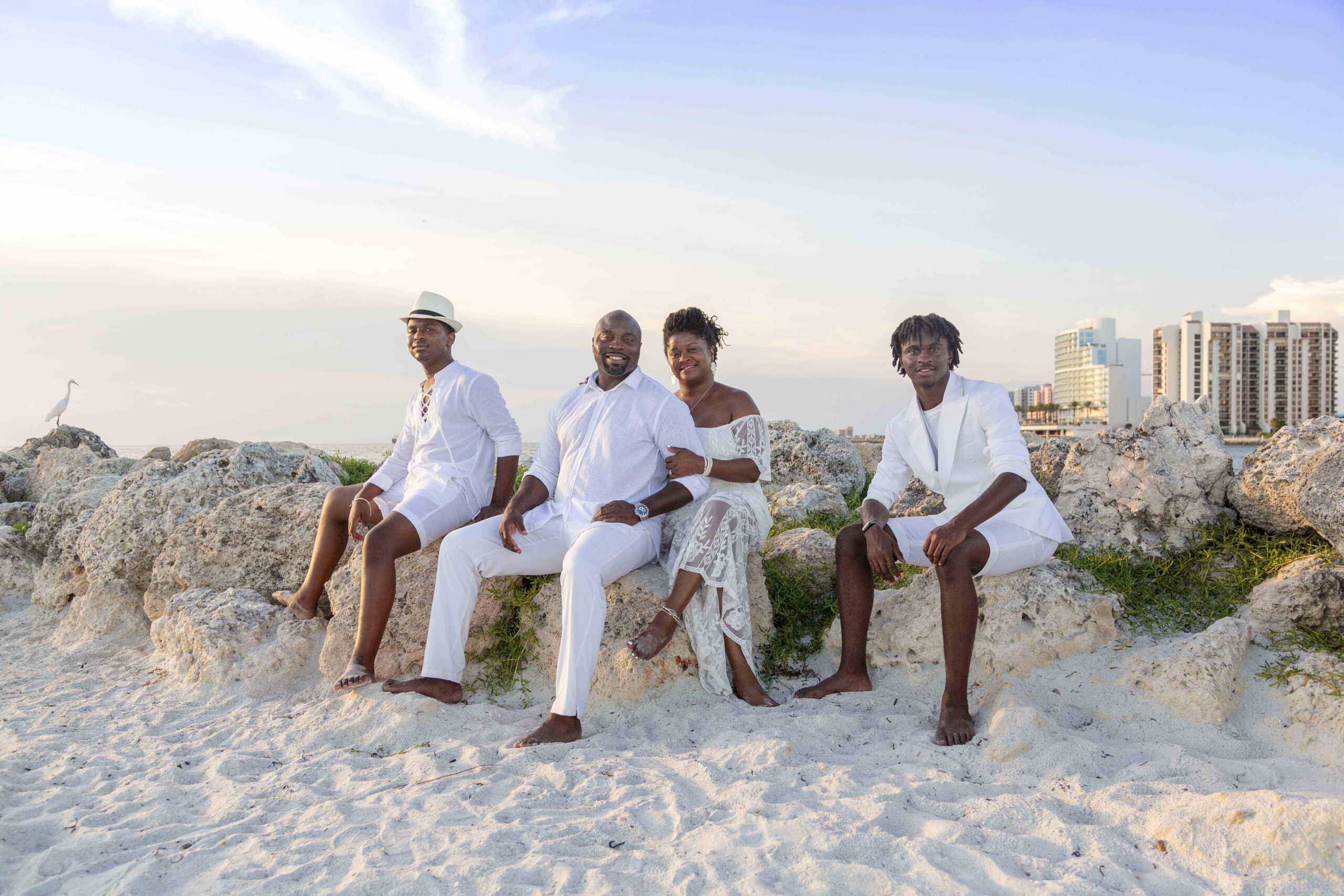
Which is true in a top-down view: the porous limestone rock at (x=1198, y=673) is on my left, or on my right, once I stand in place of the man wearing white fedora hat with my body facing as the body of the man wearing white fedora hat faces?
on my left

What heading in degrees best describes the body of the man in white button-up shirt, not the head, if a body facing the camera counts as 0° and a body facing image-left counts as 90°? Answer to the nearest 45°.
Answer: approximately 45°

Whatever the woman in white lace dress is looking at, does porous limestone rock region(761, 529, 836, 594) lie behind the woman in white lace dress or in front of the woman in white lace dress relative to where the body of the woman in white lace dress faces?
behind

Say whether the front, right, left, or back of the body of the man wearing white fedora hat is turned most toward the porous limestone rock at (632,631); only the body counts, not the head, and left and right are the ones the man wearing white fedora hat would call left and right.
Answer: left

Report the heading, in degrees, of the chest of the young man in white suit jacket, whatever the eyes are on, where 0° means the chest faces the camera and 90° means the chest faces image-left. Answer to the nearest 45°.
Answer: approximately 45°

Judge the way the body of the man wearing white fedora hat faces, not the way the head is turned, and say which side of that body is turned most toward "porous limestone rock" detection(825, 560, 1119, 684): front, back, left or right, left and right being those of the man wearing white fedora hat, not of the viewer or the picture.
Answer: left

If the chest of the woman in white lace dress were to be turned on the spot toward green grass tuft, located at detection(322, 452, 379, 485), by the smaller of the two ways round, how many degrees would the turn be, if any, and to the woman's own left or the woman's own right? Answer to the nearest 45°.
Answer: approximately 90° to the woman's own right

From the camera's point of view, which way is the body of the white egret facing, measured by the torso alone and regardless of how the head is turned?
to the viewer's right

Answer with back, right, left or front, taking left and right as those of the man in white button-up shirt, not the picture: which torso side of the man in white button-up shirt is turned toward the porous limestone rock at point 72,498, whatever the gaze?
right
